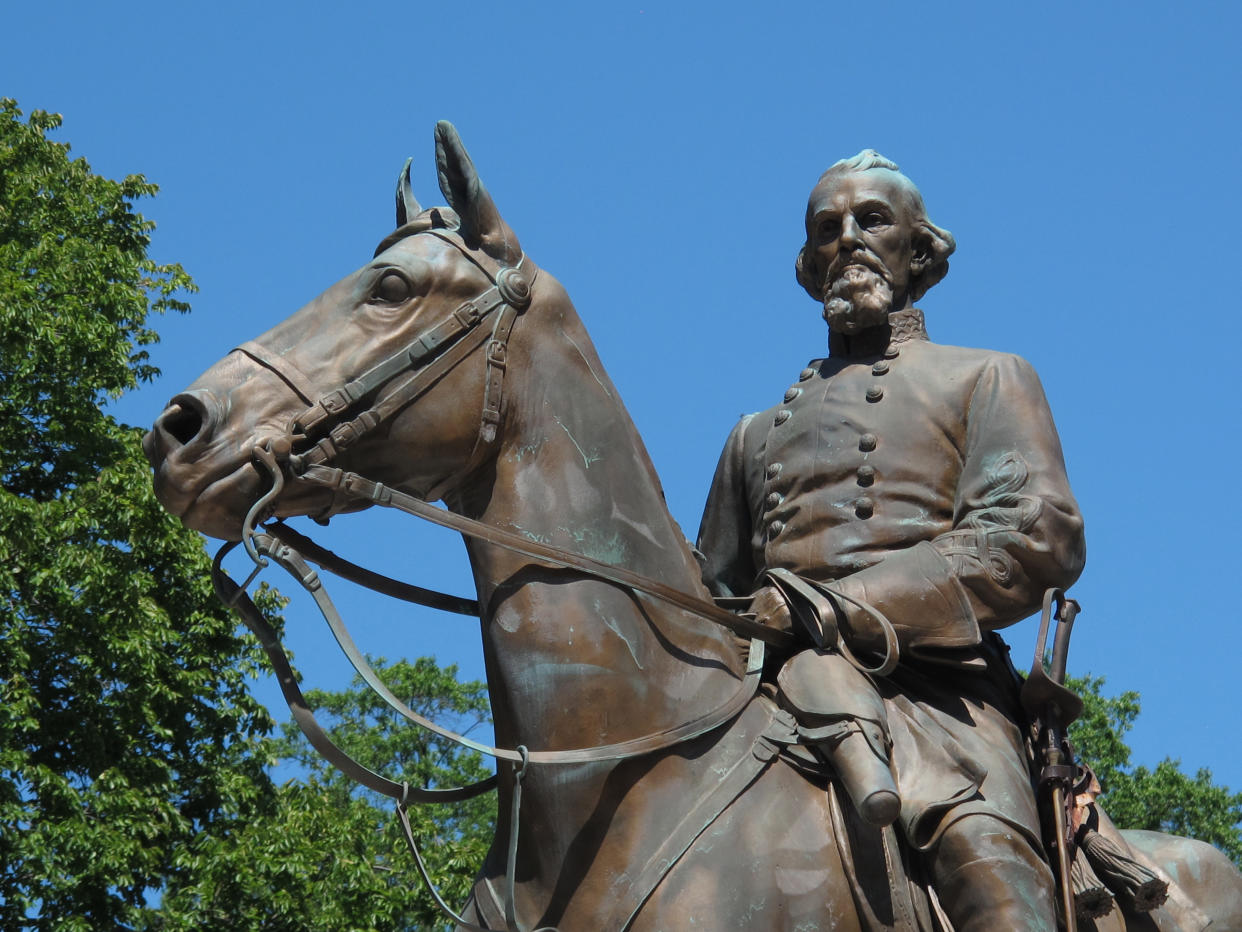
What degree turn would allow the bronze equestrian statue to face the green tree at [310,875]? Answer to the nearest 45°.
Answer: approximately 135° to its right

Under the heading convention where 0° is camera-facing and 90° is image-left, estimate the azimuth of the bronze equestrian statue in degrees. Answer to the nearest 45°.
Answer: approximately 45°

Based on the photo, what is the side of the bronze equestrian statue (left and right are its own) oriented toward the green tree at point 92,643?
right
